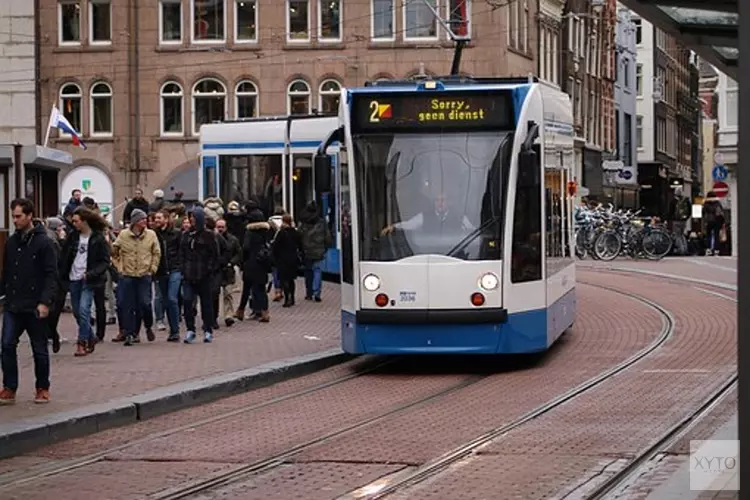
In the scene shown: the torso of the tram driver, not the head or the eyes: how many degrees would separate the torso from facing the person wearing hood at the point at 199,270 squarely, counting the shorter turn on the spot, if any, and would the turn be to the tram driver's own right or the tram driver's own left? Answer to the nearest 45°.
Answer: approximately 135° to the tram driver's own right

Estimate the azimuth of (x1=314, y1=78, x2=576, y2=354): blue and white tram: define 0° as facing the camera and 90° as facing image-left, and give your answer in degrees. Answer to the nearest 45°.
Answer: approximately 0°

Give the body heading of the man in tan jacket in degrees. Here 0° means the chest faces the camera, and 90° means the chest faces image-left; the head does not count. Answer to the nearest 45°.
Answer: approximately 0°

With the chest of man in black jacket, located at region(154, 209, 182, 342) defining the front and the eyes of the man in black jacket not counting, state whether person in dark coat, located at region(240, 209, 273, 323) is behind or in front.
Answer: behind
